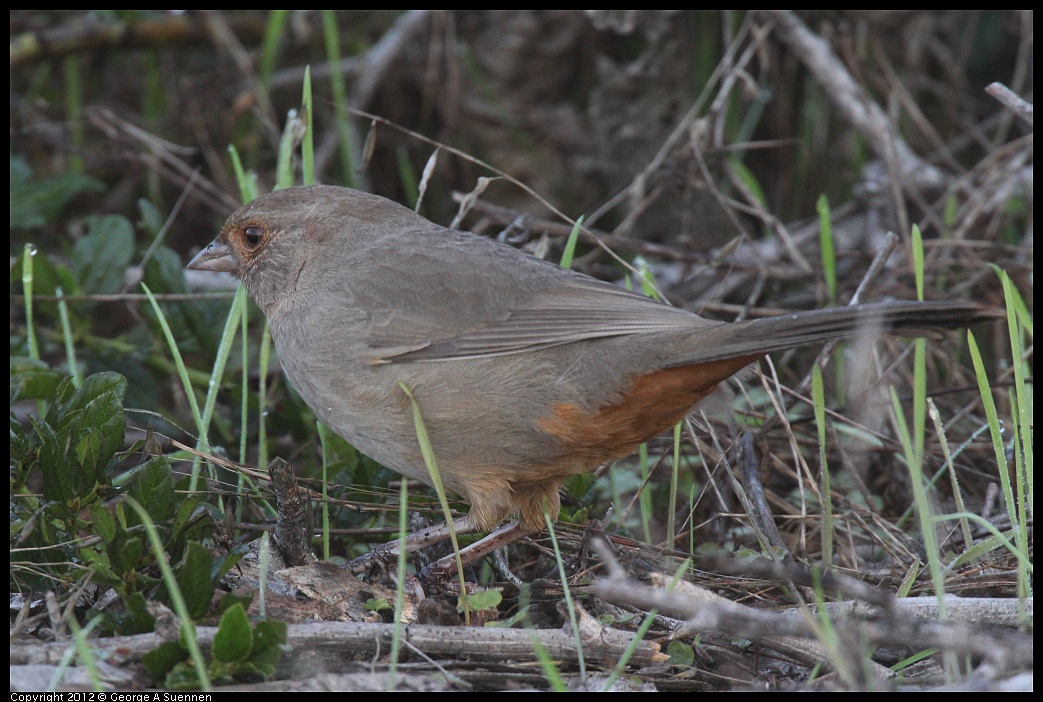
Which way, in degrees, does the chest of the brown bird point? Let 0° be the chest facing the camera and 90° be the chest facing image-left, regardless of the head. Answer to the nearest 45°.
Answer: approximately 90°

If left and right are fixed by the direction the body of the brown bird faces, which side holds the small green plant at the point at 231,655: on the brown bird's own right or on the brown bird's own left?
on the brown bird's own left
